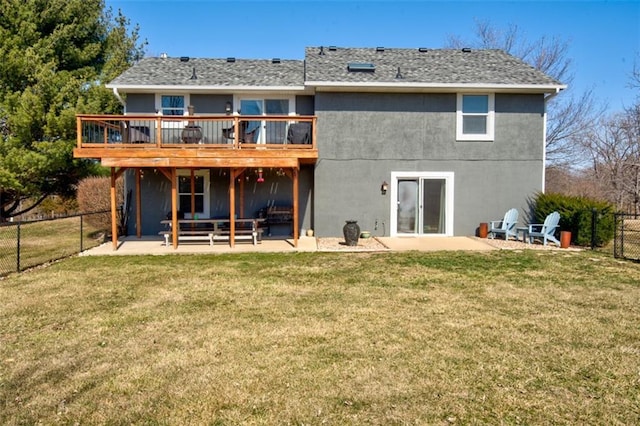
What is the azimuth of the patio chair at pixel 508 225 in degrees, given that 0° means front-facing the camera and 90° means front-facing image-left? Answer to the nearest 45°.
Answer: approximately 45°

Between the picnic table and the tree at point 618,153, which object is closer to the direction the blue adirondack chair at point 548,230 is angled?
the picnic table

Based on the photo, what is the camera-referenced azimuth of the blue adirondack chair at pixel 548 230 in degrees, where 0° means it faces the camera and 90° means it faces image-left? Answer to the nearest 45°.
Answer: approximately 45°

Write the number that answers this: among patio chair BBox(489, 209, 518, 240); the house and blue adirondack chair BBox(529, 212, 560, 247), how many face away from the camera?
1

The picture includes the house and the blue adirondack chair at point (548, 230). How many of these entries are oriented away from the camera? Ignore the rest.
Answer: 1

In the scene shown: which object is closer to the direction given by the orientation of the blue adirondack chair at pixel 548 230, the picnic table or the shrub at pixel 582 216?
the picnic table

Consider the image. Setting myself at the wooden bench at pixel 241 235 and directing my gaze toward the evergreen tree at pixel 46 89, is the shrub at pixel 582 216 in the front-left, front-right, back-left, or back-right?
back-right

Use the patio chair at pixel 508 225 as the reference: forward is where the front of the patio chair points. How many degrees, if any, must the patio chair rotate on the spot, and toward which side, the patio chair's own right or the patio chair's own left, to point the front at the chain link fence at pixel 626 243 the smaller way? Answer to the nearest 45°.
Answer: approximately 135° to the patio chair's own left

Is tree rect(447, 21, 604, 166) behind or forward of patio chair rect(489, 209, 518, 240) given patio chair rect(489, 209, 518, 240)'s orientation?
behind

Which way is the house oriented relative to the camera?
away from the camera

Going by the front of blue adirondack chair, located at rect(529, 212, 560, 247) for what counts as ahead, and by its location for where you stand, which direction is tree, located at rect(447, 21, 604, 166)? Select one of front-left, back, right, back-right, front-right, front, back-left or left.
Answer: back-right

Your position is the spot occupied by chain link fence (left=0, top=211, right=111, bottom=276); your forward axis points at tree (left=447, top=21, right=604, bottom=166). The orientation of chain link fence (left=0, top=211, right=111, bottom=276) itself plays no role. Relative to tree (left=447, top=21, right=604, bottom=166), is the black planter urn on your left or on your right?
right

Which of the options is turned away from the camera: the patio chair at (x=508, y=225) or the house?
the house

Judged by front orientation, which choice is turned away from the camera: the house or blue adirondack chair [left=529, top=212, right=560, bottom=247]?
the house

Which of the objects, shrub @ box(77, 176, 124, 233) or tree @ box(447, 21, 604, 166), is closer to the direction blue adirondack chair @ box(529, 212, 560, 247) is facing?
the shrub
